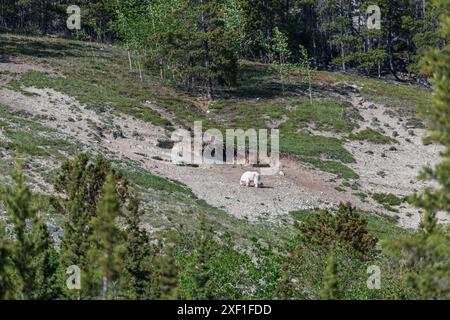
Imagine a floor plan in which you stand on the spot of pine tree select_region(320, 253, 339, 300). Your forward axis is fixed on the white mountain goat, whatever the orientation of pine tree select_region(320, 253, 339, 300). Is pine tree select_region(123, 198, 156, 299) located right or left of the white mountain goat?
left

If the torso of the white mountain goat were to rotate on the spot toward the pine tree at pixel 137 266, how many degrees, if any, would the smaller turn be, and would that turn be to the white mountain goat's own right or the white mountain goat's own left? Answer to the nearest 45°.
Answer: approximately 90° to the white mountain goat's own right

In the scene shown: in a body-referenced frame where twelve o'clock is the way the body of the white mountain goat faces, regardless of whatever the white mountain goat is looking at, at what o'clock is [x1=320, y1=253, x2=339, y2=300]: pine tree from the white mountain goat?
The pine tree is roughly at 3 o'clock from the white mountain goat.
